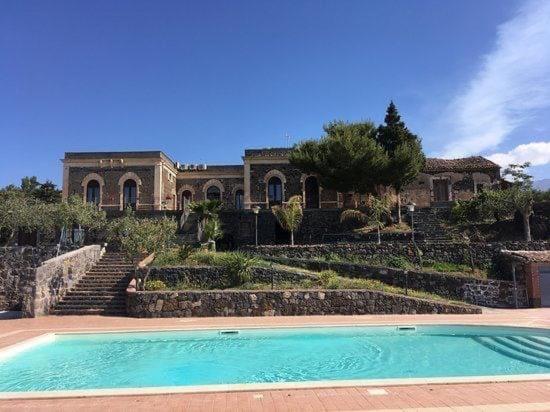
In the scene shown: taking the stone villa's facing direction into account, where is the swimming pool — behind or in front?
in front

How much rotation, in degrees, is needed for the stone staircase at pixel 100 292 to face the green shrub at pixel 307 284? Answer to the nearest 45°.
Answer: approximately 45° to its left

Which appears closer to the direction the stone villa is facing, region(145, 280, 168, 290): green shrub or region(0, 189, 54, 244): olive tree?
the green shrub

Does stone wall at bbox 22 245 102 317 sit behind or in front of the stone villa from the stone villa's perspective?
in front

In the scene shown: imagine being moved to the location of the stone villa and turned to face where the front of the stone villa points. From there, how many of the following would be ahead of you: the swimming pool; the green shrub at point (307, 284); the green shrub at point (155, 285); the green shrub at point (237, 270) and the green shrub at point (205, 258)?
5

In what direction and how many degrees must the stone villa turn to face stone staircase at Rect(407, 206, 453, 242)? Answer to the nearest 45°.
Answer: approximately 45° to its left

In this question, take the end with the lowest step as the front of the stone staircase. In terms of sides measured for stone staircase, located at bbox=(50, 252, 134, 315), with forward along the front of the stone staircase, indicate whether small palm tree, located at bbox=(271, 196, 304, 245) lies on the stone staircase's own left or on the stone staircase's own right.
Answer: on the stone staircase's own left

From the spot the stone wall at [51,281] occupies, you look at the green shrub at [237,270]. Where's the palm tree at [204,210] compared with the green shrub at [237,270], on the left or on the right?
left

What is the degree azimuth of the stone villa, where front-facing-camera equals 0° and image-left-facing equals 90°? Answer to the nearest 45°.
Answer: approximately 0°

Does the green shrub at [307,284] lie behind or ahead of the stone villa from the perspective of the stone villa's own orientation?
ahead

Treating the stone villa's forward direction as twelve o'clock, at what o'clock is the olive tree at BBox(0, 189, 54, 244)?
The olive tree is roughly at 2 o'clock from the stone villa.

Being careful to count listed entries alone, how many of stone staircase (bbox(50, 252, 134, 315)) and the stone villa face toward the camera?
2
